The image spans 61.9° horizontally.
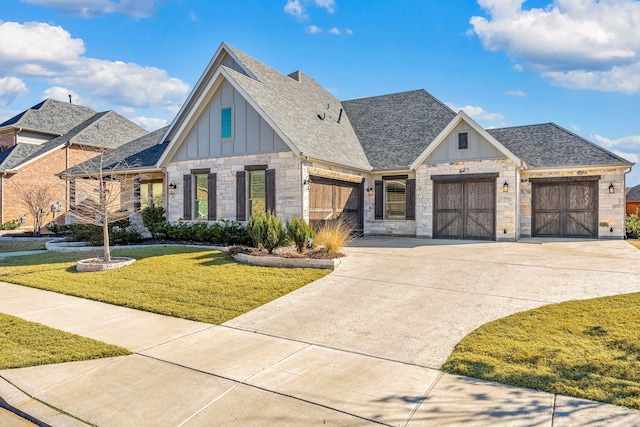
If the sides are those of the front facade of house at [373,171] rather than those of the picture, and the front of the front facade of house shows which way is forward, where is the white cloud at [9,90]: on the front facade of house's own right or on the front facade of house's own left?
on the front facade of house's own right

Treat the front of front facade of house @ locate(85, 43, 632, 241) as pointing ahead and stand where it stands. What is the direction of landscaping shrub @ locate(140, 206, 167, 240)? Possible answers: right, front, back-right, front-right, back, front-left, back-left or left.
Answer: right

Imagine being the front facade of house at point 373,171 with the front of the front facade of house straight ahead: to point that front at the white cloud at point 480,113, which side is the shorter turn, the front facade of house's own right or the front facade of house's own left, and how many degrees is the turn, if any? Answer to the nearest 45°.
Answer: approximately 135° to the front facade of house's own left

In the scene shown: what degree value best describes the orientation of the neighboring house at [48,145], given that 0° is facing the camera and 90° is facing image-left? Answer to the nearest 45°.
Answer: approximately 45°

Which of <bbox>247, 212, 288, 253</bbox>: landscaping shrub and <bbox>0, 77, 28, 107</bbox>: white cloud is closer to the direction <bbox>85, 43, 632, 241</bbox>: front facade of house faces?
the landscaping shrub

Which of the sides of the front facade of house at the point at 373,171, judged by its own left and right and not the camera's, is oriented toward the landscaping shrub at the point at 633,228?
left

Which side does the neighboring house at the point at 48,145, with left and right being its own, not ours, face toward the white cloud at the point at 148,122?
back

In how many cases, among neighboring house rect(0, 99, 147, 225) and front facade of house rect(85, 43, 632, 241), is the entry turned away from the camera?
0
